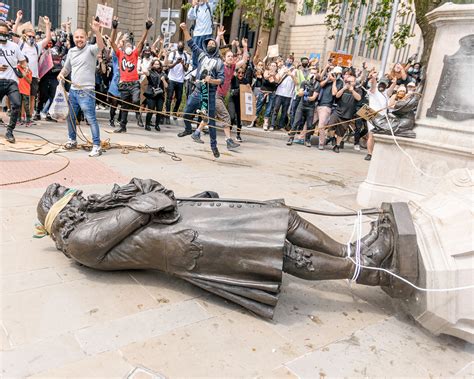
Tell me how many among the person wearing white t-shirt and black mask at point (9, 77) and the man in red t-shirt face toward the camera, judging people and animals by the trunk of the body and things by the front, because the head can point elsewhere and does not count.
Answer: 2

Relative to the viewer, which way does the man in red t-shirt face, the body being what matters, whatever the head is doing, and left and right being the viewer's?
facing the viewer

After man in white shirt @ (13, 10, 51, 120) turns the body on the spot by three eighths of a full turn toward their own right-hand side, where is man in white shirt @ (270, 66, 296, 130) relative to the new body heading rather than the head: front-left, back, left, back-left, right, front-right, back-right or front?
back-right

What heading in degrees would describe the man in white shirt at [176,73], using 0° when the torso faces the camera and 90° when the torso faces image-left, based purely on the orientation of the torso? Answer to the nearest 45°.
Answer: approximately 0°

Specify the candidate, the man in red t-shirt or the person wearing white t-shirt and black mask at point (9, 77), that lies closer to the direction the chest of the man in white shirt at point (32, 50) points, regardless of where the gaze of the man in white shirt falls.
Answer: the person wearing white t-shirt and black mask

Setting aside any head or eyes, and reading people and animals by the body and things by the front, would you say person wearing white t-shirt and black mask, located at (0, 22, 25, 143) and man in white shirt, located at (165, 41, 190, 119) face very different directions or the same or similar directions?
same or similar directions

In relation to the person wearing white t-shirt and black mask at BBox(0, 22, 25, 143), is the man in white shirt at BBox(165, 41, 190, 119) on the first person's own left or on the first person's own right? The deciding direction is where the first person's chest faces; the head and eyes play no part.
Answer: on the first person's own left

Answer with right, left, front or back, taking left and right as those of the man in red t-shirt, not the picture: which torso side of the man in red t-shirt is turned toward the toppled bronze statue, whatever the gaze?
front

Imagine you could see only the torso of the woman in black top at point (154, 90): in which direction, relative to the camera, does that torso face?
toward the camera

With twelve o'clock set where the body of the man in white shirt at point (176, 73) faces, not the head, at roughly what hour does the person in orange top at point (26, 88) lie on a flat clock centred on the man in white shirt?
The person in orange top is roughly at 2 o'clock from the man in white shirt.

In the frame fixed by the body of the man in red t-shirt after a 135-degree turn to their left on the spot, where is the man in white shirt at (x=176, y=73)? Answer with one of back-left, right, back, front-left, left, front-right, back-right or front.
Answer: front

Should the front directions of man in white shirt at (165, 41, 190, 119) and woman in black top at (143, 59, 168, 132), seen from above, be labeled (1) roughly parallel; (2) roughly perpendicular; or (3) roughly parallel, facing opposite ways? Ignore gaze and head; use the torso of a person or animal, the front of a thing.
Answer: roughly parallel

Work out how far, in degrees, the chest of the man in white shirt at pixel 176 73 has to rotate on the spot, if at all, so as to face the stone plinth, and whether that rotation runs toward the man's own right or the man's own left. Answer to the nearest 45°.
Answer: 0° — they already face it

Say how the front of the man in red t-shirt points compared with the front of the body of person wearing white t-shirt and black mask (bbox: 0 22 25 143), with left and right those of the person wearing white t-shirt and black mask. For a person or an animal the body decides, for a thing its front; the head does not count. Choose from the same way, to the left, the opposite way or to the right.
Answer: the same way

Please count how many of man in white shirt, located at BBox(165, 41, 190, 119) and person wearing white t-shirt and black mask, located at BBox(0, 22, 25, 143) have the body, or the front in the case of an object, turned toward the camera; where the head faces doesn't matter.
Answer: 2

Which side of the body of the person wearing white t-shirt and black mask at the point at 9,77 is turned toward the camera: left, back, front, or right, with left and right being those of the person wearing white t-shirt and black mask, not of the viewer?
front
